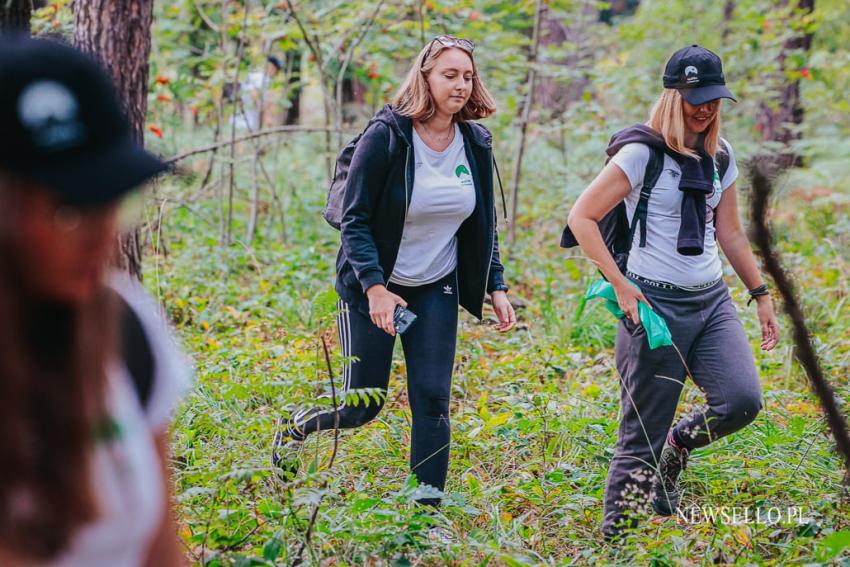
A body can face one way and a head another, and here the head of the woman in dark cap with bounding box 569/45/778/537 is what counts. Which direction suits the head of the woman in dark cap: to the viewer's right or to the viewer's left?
to the viewer's right

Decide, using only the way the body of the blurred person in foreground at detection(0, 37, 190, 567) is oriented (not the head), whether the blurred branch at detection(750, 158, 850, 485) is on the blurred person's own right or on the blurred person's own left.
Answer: on the blurred person's own left

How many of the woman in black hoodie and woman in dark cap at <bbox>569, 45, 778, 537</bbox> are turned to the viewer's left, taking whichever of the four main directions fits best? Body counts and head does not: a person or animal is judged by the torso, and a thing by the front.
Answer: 0

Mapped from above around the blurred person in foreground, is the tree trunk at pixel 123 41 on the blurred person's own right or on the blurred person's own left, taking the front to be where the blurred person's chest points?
on the blurred person's own left

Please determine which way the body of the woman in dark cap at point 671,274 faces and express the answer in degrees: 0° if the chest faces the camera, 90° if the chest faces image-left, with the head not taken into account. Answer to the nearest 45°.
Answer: approximately 315°

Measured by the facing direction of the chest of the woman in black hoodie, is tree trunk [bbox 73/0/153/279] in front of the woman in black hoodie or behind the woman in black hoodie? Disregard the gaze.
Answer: behind

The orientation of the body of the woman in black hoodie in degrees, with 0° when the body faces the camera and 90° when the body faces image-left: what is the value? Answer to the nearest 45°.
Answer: approximately 315°

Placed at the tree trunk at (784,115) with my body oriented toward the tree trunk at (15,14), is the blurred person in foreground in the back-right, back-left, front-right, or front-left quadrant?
front-left
